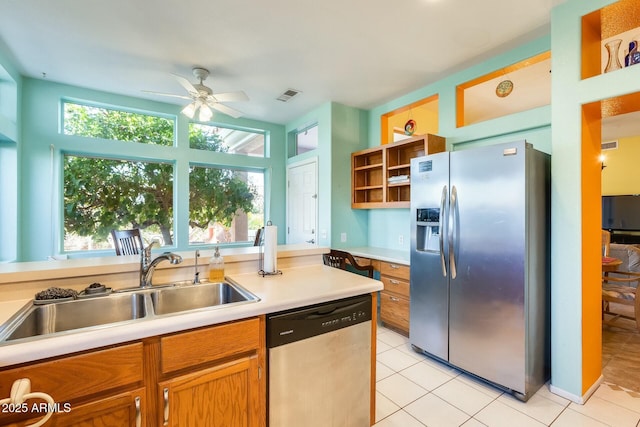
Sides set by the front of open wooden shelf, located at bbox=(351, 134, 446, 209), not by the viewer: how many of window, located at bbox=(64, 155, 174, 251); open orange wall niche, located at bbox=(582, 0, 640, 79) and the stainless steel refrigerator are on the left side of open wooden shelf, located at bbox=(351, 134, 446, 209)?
2

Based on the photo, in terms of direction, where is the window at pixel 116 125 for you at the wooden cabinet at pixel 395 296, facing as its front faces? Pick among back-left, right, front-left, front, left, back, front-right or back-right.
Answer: front-right

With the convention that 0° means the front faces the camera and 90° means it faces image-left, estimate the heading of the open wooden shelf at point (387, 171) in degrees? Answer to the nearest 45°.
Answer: approximately 45°

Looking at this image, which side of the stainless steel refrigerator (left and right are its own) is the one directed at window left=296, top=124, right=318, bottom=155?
right

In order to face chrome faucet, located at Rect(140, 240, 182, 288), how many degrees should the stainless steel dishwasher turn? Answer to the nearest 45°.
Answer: approximately 135° to its right

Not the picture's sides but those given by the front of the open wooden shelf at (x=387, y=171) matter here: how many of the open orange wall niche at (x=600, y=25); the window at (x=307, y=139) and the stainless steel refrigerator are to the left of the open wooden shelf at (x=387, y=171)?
2
